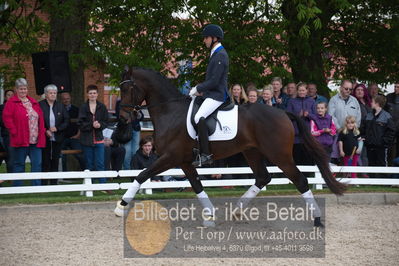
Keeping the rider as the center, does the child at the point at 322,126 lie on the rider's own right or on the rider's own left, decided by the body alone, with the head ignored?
on the rider's own right

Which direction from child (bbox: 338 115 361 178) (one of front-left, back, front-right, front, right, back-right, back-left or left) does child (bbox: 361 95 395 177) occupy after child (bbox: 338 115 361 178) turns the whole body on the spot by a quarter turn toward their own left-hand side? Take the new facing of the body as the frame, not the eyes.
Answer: front-left

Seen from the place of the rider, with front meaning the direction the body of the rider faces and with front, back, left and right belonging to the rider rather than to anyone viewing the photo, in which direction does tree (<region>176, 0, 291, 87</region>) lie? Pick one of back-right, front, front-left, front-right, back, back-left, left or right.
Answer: right

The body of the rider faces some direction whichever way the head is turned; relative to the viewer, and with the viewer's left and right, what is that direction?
facing to the left of the viewer

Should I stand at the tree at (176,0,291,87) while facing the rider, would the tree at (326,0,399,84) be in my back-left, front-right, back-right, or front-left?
back-left

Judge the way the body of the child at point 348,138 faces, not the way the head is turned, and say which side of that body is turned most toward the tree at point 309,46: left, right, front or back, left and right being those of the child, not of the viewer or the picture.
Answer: back

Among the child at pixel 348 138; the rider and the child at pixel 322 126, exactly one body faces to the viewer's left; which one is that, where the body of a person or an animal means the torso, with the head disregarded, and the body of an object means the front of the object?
the rider

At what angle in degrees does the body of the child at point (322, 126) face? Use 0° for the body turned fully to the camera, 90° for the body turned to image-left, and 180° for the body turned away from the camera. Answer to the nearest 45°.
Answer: approximately 0°

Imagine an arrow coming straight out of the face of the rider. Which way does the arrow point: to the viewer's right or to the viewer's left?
to the viewer's left

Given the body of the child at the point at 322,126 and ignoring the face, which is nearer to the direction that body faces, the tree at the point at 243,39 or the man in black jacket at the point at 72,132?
the man in black jacket

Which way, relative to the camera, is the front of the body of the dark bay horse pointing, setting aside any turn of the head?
to the viewer's left

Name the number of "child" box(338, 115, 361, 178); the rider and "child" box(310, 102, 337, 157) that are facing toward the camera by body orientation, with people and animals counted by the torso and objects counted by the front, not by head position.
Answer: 2

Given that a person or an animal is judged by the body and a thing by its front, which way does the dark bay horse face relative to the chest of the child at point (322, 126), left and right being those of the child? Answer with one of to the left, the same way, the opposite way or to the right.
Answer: to the right

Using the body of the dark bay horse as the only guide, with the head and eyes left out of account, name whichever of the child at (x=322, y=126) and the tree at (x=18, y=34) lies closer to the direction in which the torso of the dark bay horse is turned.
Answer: the tree
